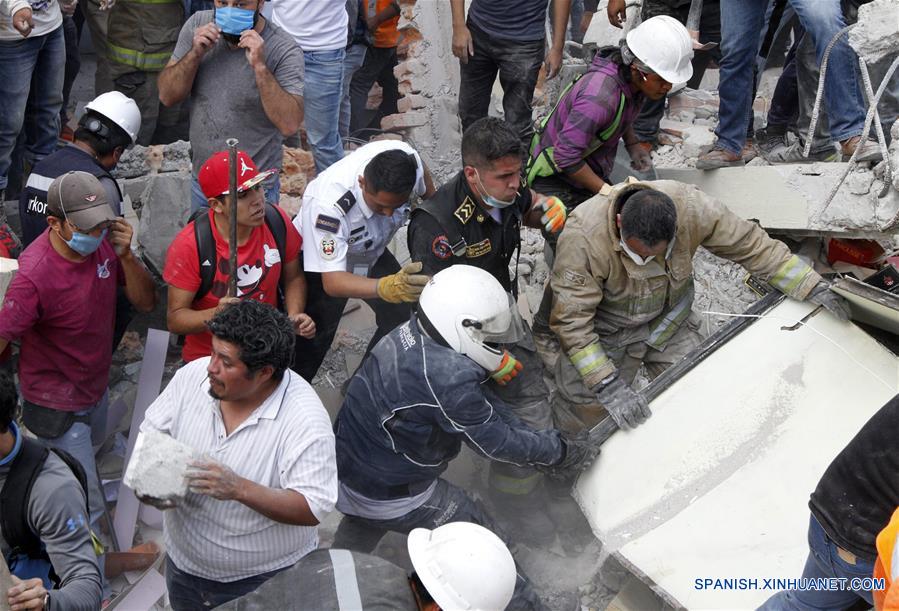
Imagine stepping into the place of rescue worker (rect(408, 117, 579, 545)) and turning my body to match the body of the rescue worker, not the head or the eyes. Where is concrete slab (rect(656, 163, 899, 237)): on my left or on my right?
on my left

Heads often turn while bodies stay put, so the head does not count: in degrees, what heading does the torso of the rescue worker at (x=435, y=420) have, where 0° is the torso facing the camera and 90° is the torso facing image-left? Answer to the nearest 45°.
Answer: approximately 270°

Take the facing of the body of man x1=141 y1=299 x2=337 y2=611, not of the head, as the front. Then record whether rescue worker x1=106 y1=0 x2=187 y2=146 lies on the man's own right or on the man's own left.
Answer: on the man's own right

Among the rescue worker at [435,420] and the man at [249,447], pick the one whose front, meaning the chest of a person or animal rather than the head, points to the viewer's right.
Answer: the rescue worker

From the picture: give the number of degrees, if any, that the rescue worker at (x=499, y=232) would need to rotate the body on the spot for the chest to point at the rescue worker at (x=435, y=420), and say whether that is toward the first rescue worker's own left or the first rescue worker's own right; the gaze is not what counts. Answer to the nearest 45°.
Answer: approximately 45° to the first rescue worker's own right

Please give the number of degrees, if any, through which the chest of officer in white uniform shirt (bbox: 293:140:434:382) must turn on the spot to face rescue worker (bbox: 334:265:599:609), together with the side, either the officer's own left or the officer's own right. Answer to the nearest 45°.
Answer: approximately 45° to the officer's own right

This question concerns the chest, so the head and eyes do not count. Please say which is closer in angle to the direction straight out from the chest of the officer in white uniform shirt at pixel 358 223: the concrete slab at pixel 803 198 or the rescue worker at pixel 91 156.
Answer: the concrete slab

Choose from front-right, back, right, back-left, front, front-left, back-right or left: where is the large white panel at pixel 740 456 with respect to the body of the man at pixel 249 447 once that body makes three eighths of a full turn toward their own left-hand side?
front

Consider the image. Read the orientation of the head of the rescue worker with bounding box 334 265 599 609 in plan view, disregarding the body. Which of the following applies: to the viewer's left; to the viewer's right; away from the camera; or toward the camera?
to the viewer's right

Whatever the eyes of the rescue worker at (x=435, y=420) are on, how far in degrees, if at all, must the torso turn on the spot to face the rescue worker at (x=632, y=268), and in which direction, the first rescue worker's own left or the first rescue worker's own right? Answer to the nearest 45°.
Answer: approximately 45° to the first rescue worker's own left
